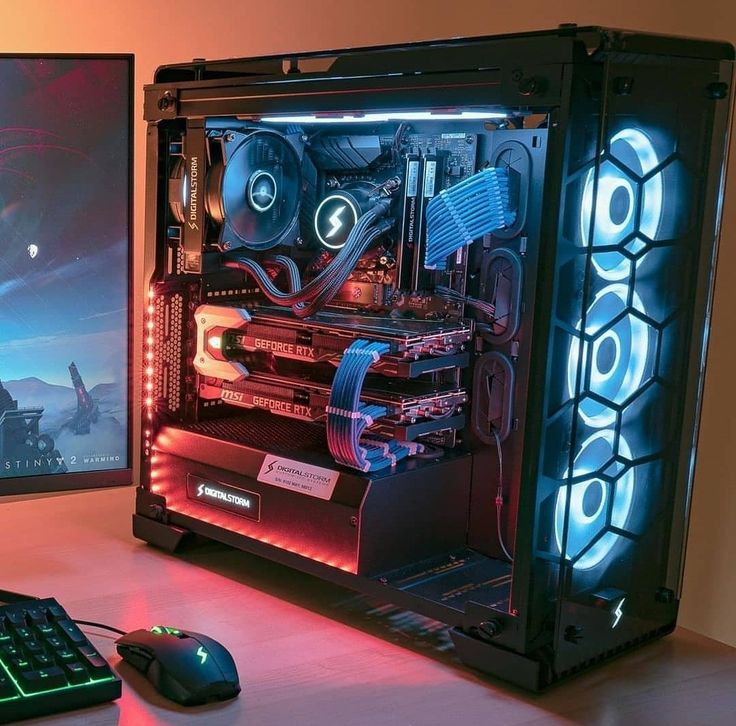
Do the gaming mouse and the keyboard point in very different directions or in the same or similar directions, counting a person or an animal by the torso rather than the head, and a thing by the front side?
very different directions

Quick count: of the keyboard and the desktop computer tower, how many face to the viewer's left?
0

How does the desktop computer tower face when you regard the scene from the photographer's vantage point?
facing the viewer and to the right of the viewer

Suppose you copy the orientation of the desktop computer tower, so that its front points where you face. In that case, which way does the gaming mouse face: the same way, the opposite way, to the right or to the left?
the opposite way

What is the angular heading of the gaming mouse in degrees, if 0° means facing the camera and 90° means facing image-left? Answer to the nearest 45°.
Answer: approximately 135°
